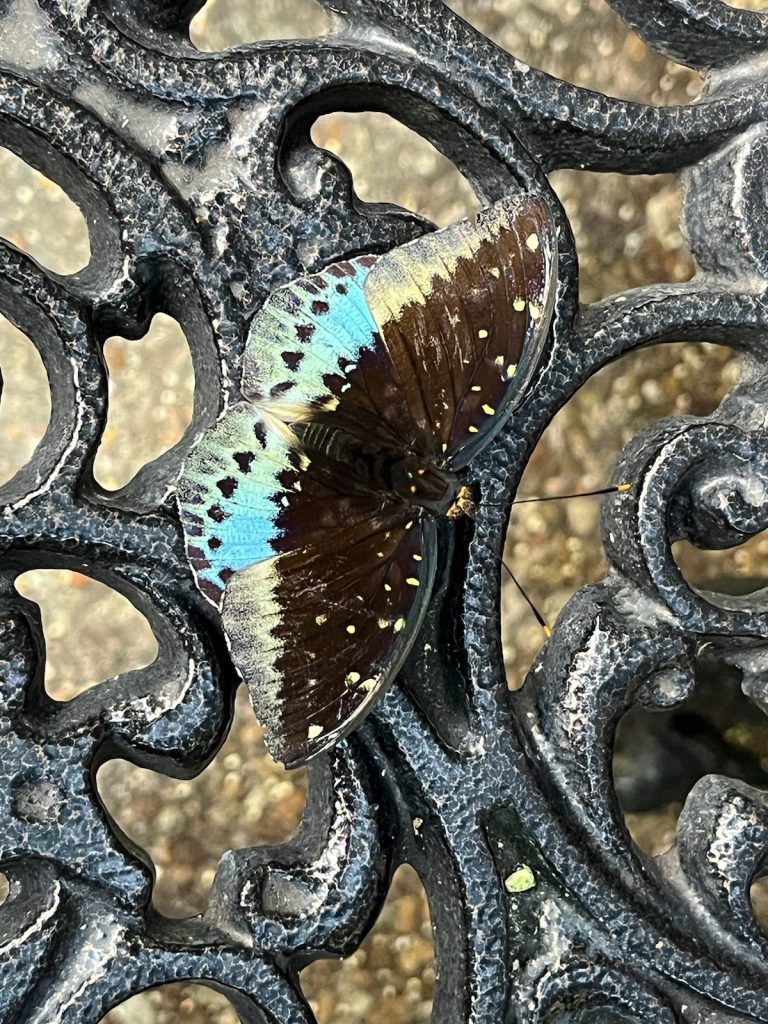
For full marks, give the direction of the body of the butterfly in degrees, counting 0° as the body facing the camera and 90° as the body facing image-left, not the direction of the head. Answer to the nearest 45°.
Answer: approximately 315°
